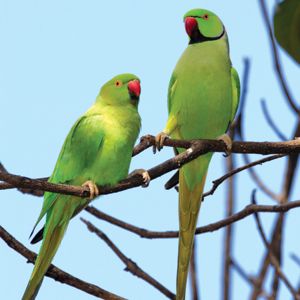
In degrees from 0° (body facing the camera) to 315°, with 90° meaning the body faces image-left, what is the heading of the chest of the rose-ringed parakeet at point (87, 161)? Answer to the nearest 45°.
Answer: approximately 315°

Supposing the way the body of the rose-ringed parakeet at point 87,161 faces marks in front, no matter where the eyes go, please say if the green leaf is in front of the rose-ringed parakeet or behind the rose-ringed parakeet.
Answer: in front

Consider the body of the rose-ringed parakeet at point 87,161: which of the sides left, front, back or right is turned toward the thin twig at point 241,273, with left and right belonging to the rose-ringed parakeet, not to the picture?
left

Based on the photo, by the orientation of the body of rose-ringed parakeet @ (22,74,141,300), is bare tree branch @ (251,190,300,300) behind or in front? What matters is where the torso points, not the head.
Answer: in front
